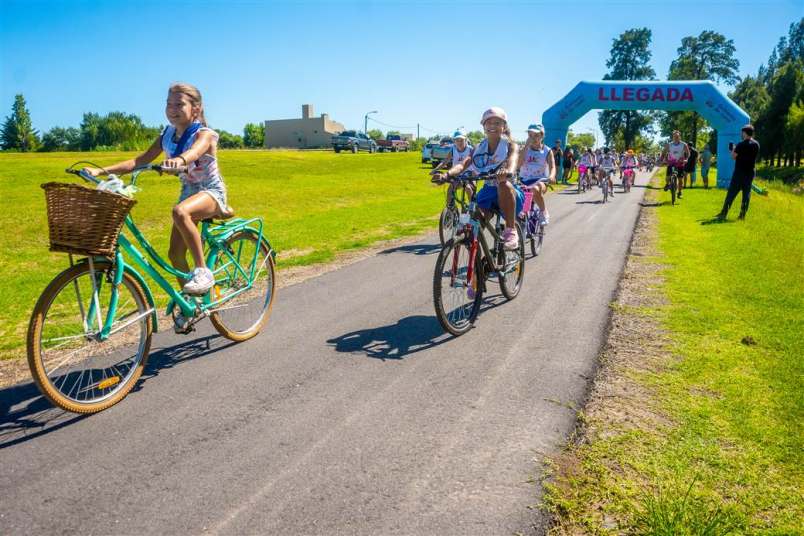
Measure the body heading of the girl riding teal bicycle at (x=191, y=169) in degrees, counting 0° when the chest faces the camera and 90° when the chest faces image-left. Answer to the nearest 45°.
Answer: approximately 45°

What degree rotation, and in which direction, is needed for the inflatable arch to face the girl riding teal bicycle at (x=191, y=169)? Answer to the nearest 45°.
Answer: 0° — it already faces them

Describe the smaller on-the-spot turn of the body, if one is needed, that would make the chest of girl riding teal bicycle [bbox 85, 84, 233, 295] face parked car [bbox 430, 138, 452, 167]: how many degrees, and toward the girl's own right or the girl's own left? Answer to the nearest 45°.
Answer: approximately 180°

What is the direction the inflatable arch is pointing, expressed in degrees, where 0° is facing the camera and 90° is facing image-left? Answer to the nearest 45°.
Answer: approximately 0°

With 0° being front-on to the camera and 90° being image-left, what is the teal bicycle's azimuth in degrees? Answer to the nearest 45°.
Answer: approximately 45°

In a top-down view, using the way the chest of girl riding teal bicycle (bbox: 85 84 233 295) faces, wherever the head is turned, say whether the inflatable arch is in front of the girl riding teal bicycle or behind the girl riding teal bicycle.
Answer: behind

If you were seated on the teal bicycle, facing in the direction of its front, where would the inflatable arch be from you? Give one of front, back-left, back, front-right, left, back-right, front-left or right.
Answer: back

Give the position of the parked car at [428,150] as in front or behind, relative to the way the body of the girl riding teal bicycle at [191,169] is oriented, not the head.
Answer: behind
